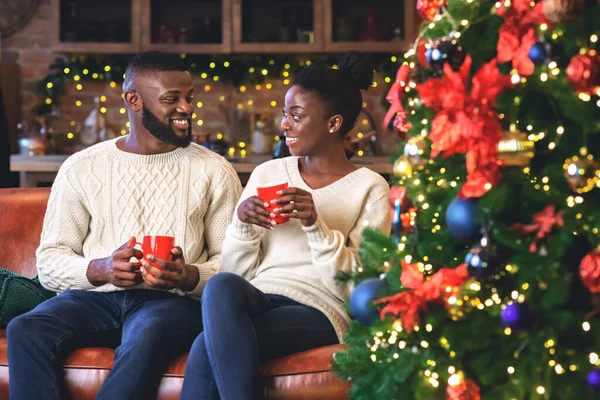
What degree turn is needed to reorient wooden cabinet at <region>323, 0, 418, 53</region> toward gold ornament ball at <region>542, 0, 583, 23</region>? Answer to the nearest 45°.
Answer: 0° — it already faces it

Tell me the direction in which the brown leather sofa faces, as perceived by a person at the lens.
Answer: facing the viewer

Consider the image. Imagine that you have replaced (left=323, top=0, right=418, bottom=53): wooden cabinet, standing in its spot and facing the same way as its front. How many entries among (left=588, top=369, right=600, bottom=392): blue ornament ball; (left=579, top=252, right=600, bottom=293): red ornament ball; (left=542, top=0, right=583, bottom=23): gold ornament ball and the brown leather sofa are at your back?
0

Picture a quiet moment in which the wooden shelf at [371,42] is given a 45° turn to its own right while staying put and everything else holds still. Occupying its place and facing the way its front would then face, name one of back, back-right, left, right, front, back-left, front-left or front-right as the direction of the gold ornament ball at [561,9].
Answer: front-left

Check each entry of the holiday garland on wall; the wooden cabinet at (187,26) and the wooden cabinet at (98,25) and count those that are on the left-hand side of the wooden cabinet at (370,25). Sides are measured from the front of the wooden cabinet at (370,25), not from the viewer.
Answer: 0

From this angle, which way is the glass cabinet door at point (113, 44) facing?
toward the camera

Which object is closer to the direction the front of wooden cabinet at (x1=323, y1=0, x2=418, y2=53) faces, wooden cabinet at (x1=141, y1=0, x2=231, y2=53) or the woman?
the woman

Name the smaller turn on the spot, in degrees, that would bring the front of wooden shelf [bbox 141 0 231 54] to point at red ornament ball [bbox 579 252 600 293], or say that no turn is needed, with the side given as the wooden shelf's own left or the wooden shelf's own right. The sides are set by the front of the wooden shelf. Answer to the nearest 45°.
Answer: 0° — it already faces it

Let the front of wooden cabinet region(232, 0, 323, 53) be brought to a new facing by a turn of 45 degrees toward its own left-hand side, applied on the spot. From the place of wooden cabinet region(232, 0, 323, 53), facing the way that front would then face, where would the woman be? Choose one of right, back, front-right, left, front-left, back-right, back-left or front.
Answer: front-right

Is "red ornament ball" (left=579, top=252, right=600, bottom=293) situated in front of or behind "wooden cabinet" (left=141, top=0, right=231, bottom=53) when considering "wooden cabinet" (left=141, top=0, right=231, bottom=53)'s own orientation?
in front

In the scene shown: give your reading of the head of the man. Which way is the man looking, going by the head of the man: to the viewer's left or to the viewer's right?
to the viewer's right

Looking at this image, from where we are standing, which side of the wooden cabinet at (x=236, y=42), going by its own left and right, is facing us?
front

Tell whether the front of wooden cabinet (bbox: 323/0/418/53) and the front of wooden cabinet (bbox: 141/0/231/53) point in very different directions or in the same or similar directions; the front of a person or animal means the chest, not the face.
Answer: same or similar directions

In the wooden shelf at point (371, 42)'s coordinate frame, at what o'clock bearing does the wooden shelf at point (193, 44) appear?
the wooden shelf at point (193, 44) is roughly at 3 o'clock from the wooden shelf at point (371, 42).

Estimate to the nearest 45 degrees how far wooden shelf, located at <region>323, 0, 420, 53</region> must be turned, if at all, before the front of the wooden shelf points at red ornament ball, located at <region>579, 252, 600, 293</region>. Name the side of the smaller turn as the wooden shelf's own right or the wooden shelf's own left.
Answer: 0° — it already faces it

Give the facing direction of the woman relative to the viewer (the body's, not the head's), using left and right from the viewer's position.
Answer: facing the viewer and to the left of the viewer

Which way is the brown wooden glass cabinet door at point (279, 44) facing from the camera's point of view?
toward the camera
